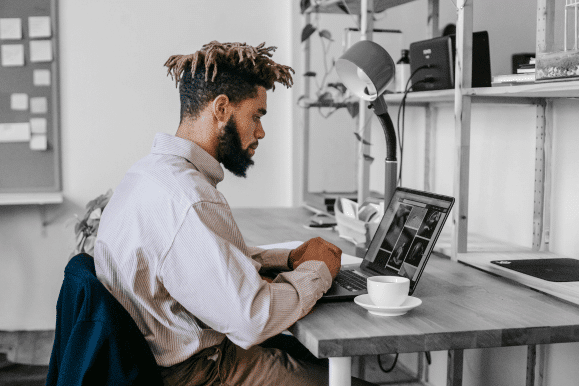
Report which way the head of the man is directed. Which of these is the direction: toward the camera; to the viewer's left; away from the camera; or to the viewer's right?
to the viewer's right

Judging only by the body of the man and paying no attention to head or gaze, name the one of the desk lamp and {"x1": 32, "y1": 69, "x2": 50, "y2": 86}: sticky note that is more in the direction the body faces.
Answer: the desk lamp

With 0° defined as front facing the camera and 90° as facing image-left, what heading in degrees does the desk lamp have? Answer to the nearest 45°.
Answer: approximately 45°

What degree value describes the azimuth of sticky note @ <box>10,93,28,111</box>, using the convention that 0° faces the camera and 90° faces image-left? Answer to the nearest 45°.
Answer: approximately 0°

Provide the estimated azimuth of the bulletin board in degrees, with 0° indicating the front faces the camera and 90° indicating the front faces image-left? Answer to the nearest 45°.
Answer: approximately 0°
